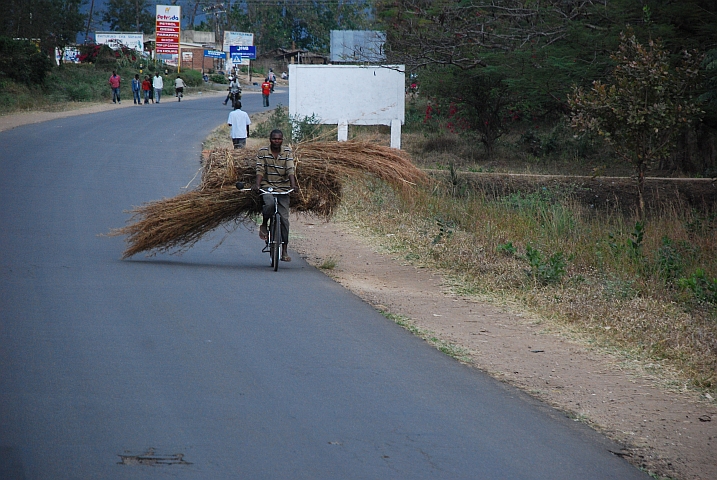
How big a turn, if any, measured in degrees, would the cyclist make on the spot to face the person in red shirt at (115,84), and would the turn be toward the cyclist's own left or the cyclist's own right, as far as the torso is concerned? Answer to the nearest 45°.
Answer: approximately 180°

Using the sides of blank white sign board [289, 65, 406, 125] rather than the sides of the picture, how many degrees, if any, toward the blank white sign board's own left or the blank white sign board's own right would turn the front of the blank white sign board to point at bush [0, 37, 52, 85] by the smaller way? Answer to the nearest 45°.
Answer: approximately 135° to the blank white sign board's own right

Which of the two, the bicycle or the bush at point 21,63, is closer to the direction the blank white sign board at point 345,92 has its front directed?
the bicycle

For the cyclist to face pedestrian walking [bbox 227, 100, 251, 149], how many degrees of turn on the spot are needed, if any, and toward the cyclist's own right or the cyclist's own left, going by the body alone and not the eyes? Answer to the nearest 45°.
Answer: approximately 180°

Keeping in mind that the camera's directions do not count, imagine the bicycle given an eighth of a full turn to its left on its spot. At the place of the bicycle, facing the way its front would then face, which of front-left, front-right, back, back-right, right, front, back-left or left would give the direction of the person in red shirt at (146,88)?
back-left

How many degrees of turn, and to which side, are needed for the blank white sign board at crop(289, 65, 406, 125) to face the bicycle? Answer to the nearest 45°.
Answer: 0° — it already faces it

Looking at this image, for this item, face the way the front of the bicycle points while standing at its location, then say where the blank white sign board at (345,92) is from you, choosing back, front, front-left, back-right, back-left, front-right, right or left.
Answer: back

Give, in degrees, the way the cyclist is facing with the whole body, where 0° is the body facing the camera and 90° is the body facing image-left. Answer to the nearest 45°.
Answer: approximately 0°

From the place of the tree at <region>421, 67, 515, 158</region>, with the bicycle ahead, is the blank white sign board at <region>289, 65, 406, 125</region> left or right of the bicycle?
right
